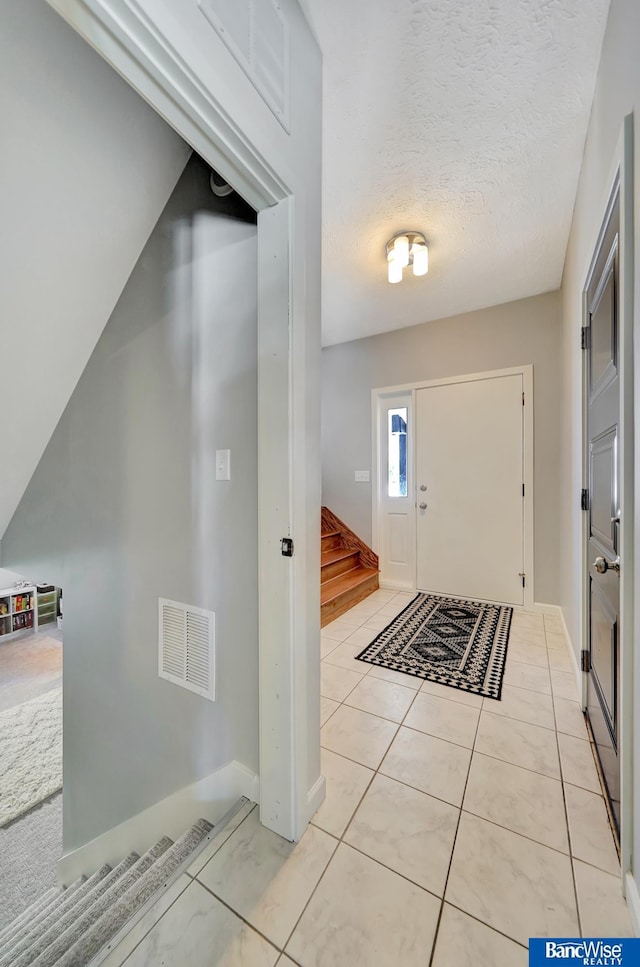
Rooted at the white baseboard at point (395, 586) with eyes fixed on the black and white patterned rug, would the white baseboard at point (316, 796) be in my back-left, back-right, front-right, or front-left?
front-right

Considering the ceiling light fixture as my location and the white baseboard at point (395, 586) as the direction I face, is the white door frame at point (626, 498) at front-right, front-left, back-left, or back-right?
back-right

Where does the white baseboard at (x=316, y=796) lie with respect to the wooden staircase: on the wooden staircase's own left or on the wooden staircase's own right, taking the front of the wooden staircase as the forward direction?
on the wooden staircase's own right

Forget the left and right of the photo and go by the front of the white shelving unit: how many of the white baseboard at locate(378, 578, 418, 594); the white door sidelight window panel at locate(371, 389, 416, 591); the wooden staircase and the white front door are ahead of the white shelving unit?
4

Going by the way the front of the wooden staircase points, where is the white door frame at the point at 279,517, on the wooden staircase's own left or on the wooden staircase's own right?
on the wooden staircase's own right

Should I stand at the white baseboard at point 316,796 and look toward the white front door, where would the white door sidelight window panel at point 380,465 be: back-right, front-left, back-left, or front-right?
front-left

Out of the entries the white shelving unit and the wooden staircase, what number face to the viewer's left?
0

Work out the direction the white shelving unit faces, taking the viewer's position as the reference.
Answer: facing the viewer and to the right of the viewer
